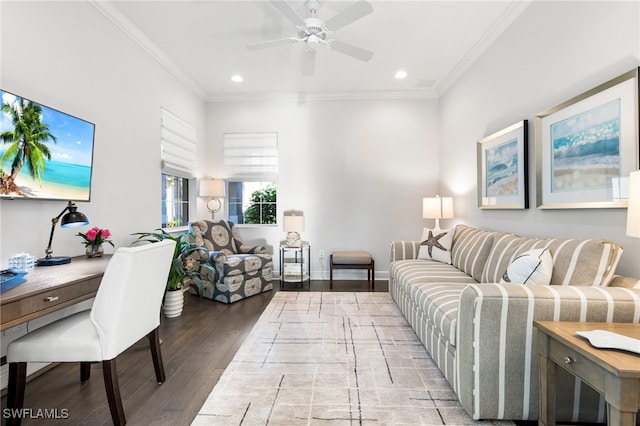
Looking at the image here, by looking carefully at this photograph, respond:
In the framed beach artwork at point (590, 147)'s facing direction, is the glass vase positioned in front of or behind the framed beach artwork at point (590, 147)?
in front

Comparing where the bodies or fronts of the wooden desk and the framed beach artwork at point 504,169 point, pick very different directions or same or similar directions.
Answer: very different directions

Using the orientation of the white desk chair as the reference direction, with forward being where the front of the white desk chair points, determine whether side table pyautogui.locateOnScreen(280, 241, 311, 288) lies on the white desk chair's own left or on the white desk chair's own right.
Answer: on the white desk chair's own right

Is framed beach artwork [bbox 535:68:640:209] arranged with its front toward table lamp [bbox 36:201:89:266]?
yes

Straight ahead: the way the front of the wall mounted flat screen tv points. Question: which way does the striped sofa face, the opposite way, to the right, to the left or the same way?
the opposite way

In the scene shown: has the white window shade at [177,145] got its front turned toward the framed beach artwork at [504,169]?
yes

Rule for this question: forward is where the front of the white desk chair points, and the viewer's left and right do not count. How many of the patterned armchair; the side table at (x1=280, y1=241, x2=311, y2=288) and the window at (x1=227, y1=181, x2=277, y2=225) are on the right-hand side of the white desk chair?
3

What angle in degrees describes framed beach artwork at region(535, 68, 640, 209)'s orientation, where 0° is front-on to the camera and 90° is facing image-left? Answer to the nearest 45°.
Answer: approximately 45°

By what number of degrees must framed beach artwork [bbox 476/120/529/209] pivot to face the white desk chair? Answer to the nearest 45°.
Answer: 0° — it already faces it

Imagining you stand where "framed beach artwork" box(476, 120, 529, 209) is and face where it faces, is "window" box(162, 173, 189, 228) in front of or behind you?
in front

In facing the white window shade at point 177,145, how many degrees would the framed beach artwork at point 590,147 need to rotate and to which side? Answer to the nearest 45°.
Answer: approximately 45° to its right

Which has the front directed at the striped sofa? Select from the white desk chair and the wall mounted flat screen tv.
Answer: the wall mounted flat screen tv

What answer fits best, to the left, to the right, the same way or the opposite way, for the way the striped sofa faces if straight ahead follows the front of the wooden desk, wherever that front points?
the opposite way

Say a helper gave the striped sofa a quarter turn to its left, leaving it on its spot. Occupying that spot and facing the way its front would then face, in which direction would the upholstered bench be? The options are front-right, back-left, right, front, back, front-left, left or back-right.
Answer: back
